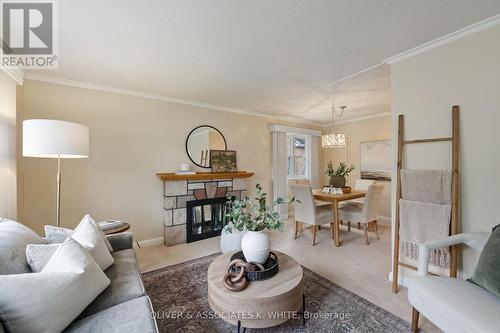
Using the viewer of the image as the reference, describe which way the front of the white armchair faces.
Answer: facing the viewer and to the left of the viewer

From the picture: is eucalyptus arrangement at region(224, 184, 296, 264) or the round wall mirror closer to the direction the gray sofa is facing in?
the eucalyptus arrangement

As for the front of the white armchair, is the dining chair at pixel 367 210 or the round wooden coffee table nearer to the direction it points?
the round wooden coffee table

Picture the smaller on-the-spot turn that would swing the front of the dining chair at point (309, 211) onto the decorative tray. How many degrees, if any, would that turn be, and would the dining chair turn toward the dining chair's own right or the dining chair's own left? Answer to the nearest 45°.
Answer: approximately 135° to the dining chair's own right

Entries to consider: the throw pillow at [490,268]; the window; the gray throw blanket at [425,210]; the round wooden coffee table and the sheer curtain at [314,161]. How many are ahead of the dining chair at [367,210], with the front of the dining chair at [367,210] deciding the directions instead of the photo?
2

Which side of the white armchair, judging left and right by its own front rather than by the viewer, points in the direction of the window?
right

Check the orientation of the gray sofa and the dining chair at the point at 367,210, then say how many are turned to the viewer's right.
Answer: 1

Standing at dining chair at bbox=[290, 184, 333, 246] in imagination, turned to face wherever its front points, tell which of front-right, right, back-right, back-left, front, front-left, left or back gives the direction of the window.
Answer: front-left

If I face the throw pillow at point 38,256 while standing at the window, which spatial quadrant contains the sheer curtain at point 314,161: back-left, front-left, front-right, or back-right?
back-left

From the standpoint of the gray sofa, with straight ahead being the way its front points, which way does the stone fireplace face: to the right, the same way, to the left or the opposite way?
to the right

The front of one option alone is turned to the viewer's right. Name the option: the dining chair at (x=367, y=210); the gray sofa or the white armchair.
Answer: the gray sofa

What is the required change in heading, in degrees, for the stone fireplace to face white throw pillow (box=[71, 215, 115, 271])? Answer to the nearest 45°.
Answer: approximately 45° to its right

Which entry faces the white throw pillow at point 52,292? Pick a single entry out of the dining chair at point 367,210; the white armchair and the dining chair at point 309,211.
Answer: the white armchair

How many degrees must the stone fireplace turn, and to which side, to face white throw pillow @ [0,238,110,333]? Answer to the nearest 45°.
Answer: approximately 45° to its right

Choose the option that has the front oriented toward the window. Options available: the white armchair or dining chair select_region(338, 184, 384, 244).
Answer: the dining chair

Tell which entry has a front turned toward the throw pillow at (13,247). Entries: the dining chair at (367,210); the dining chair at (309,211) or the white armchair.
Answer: the white armchair

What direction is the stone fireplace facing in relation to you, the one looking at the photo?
facing the viewer and to the right of the viewer

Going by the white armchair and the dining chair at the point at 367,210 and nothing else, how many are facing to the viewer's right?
0

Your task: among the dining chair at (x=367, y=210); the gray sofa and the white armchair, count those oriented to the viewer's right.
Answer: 1
